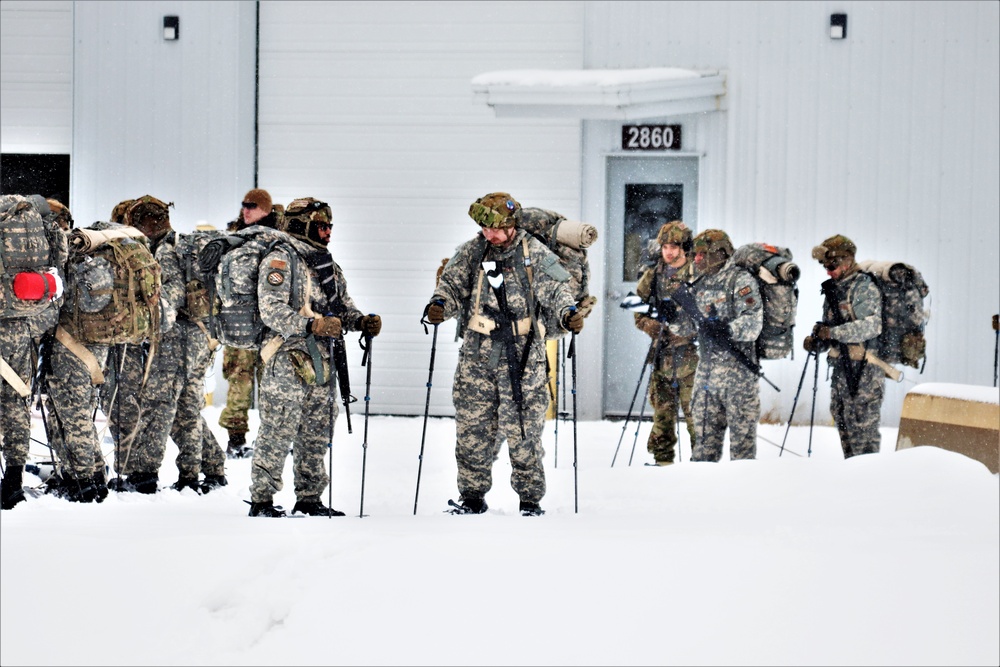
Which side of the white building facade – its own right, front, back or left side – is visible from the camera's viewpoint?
front
